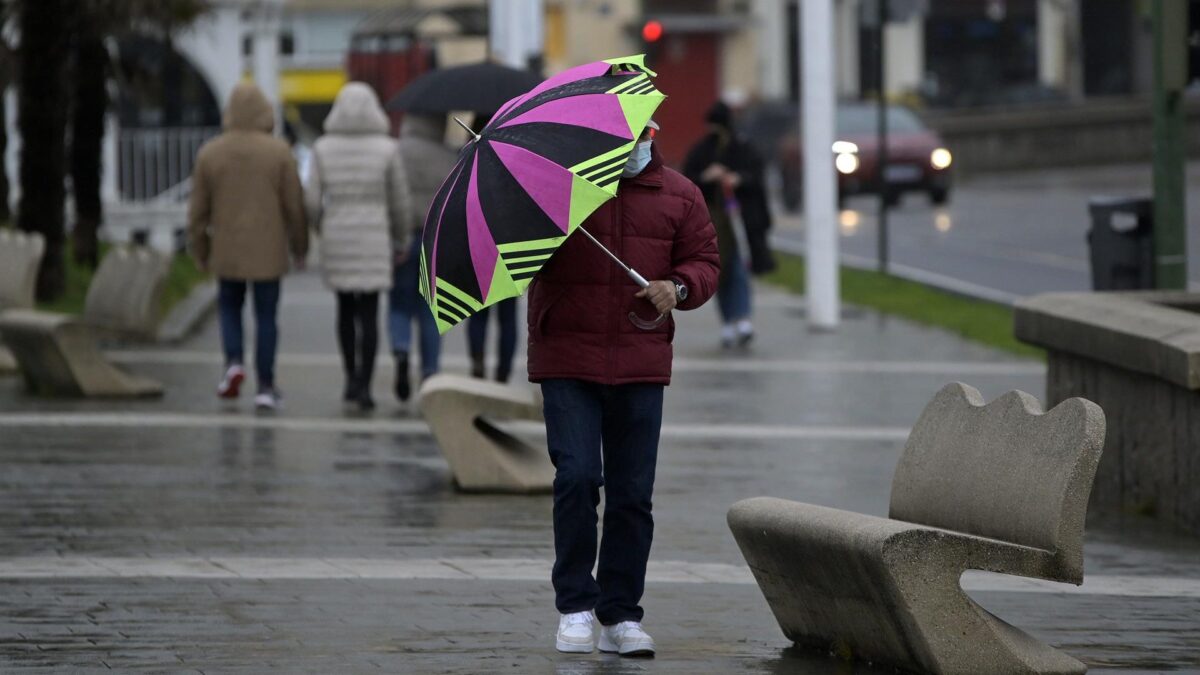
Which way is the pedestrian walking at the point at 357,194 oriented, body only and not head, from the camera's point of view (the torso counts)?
away from the camera

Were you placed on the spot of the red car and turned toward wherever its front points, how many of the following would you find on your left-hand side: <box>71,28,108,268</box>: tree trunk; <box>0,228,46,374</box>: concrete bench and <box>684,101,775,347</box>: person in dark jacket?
0

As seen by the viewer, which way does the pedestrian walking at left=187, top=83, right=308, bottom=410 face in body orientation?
away from the camera

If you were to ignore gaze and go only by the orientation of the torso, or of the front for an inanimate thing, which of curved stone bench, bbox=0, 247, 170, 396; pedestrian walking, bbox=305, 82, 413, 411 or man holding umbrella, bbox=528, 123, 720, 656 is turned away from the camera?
the pedestrian walking

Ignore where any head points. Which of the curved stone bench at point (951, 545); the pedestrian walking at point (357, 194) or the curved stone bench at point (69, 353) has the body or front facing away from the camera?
the pedestrian walking

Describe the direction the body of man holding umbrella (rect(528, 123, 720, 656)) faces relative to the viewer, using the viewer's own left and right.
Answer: facing the viewer

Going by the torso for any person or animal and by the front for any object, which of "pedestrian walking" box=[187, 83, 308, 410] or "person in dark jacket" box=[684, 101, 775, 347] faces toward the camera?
the person in dark jacket

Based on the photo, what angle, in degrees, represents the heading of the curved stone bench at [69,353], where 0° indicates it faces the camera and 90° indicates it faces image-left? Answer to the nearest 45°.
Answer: approximately 45°

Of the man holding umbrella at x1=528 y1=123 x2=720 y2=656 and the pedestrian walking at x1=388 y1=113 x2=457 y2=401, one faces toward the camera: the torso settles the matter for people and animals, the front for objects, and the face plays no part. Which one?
the man holding umbrella

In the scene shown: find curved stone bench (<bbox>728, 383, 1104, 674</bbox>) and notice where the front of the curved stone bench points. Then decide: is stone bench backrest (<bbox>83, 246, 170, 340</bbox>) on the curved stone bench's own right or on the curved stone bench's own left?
on the curved stone bench's own right

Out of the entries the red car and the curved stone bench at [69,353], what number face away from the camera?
0

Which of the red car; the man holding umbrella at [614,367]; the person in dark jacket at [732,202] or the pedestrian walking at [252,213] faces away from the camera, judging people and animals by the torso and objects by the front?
the pedestrian walking

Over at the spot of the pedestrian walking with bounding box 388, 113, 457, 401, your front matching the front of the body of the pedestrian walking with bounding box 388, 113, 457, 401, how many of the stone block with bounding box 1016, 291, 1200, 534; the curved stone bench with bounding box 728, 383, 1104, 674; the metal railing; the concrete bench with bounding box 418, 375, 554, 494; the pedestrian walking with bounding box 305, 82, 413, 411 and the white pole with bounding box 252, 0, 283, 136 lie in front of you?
2

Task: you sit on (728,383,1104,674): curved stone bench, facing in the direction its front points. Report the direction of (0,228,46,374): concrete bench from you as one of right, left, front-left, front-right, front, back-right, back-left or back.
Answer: right

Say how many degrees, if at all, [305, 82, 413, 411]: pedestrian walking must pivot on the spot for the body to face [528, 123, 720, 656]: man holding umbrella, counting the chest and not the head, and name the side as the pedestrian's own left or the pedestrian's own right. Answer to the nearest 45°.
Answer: approximately 180°

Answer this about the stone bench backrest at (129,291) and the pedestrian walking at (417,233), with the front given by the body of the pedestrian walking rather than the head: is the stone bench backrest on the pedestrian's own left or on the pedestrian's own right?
on the pedestrian's own left

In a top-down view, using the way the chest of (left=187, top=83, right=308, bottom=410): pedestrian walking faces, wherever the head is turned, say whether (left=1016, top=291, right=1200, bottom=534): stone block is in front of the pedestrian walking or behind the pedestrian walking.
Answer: behind

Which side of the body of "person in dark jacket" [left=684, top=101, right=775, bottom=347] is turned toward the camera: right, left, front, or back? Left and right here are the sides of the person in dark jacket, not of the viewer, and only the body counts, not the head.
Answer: front

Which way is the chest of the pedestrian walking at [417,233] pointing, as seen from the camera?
away from the camera

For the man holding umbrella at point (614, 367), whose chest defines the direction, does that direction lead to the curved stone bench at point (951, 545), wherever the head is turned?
no

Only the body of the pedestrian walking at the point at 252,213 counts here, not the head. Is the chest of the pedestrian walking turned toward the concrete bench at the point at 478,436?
no

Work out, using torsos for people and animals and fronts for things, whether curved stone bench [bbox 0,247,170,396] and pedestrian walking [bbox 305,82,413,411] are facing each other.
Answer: no

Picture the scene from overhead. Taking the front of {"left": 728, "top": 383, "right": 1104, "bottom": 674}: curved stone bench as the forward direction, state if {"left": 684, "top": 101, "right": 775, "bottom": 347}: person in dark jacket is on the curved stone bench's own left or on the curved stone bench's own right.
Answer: on the curved stone bench's own right

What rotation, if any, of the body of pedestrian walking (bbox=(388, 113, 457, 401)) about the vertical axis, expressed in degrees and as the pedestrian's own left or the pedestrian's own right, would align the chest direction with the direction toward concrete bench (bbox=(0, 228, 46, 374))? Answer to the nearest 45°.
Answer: approximately 45° to the pedestrian's own left

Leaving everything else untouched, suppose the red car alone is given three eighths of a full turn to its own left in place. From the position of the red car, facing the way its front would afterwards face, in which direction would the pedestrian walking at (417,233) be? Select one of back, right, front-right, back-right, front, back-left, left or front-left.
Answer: back
